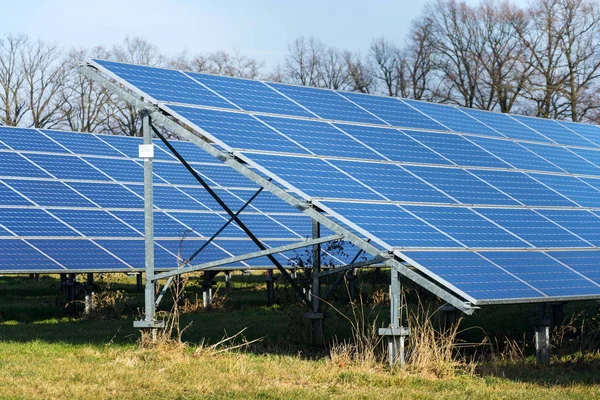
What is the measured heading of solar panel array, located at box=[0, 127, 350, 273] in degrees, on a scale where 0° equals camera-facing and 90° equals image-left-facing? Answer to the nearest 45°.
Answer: approximately 315°

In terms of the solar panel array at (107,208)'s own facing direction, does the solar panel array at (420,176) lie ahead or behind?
ahead

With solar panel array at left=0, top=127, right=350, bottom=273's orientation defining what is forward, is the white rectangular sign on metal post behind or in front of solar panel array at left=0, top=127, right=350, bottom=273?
in front

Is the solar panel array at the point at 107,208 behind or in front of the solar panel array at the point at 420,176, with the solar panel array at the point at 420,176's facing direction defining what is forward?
behind

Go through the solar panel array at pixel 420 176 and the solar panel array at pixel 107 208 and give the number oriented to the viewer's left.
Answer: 0
